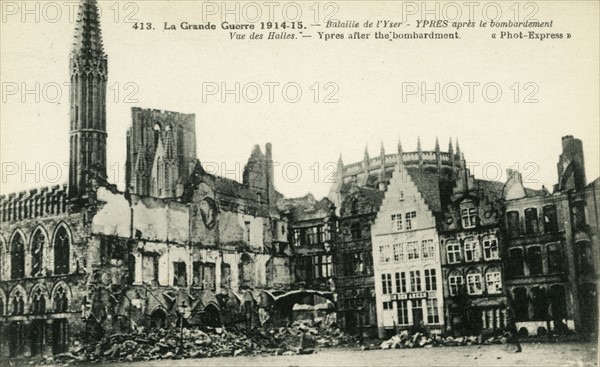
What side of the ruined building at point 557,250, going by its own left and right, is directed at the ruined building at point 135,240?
right

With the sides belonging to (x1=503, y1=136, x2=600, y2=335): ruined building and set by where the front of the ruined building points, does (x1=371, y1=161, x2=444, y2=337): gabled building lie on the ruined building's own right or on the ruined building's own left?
on the ruined building's own right

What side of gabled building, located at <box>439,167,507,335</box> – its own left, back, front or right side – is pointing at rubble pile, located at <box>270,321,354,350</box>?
right

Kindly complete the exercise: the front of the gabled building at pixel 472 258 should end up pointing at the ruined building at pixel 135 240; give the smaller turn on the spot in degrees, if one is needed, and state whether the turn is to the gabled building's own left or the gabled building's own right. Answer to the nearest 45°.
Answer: approximately 90° to the gabled building's own right

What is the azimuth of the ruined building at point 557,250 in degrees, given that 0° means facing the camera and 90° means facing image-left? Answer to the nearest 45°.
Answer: approximately 0°

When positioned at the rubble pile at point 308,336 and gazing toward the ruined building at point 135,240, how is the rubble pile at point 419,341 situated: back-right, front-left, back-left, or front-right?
back-left

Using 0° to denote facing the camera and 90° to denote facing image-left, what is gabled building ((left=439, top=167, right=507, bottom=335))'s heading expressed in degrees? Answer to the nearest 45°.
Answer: approximately 0°

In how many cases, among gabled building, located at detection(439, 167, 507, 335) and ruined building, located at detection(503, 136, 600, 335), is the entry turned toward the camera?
2

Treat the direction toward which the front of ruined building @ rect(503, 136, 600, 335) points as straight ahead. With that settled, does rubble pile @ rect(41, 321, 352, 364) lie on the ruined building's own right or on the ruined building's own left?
on the ruined building's own right
